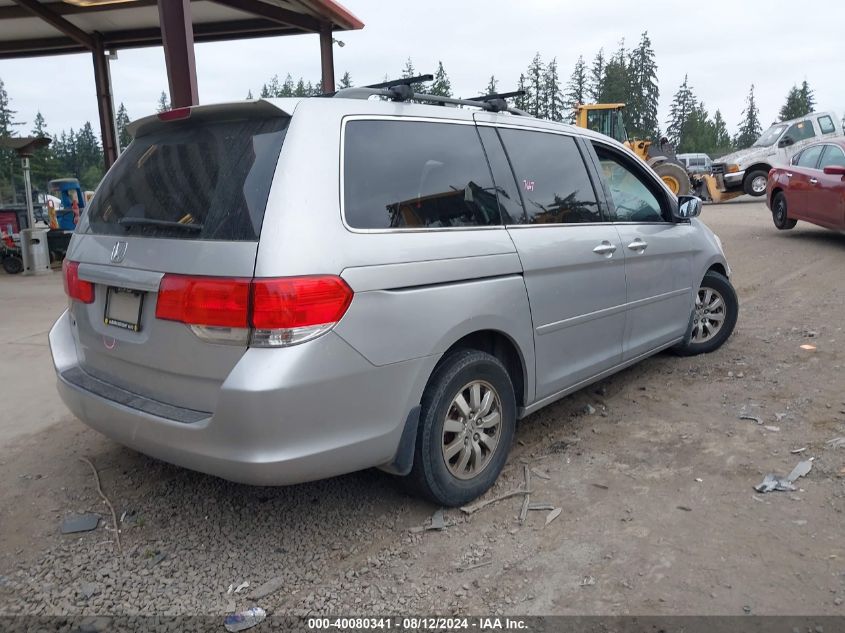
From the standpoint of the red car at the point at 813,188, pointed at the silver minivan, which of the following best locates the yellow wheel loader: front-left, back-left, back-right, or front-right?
back-right

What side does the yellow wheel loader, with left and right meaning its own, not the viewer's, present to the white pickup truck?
front

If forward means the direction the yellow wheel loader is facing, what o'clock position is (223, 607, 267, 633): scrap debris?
The scrap debris is roughly at 3 o'clock from the yellow wheel loader.

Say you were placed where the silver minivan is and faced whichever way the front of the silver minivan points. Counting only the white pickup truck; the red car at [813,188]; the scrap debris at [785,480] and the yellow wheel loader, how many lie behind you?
0

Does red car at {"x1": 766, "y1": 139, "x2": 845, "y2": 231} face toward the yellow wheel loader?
no

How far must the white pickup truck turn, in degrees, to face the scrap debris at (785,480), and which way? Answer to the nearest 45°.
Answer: approximately 45° to its left

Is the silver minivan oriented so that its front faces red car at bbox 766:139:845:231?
yes

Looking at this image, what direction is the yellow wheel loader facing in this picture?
to the viewer's right

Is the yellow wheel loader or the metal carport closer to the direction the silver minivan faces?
the yellow wheel loader

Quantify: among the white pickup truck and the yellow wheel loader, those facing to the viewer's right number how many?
1

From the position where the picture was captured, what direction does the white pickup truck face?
facing the viewer and to the left of the viewer

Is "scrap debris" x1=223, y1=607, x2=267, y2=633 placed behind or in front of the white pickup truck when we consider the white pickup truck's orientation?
in front

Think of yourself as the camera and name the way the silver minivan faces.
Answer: facing away from the viewer and to the right of the viewer
